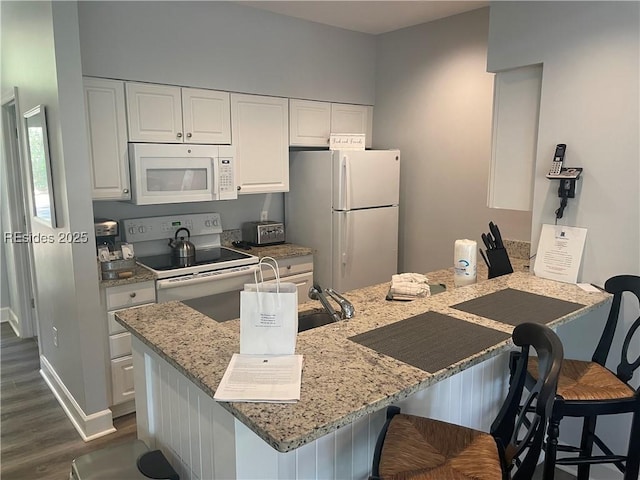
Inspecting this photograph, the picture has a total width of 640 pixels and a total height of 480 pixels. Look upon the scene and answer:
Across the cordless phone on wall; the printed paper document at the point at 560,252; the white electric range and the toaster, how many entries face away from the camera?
0

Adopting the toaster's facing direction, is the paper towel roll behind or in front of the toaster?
in front

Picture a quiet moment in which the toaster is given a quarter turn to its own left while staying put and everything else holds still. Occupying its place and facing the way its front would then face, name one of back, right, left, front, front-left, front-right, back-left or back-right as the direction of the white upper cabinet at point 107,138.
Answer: back

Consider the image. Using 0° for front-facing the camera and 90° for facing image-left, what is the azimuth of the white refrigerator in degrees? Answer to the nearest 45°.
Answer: approximately 315°

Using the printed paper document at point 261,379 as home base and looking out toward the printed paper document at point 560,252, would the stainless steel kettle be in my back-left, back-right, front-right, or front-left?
front-left

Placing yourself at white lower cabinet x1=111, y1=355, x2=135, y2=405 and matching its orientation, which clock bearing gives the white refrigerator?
The white refrigerator is roughly at 10 o'clock from the white lower cabinet.

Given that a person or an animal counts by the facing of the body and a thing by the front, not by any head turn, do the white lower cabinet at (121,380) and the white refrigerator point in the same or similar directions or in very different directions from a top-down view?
same or similar directions

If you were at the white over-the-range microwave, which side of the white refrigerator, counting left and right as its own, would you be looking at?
right

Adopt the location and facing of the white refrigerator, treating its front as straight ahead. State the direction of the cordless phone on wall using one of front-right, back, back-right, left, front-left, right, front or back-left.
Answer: front

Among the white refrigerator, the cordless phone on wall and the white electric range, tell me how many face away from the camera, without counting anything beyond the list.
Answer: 0

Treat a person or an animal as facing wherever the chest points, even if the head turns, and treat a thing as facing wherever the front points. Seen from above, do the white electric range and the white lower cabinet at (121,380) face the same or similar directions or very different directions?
same or similar directions

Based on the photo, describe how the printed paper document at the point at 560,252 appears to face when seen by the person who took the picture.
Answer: facing the viewer
